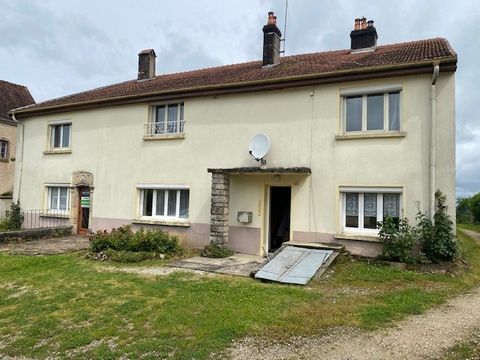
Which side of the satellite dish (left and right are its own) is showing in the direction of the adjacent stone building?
right

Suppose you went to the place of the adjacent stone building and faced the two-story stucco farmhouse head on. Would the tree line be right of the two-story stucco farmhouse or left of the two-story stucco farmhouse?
left

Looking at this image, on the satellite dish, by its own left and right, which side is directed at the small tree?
left

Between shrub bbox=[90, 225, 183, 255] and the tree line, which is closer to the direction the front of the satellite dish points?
the shrub

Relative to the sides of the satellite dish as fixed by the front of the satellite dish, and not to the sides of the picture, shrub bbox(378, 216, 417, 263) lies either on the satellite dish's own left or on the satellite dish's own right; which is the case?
on the satellite dish's own left

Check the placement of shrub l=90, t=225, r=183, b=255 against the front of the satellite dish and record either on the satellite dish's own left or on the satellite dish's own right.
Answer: on the satellite dish's own right

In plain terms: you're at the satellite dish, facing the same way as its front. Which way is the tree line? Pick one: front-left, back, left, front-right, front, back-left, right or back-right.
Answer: back
